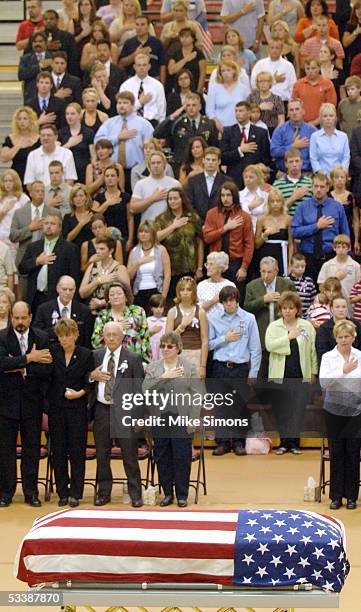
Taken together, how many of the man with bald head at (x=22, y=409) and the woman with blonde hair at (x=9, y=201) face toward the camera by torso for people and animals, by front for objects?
2

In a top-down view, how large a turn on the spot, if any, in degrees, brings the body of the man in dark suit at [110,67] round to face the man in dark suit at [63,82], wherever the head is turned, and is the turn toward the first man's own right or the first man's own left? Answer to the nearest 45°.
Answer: approximately 90° to the first man's own right

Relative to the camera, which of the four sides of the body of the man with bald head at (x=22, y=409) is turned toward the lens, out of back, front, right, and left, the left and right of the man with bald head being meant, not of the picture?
front

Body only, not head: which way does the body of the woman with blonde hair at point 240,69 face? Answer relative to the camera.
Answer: toward the camera

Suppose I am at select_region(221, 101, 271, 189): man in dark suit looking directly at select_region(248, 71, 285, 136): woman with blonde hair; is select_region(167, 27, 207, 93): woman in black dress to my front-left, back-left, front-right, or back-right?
front-left

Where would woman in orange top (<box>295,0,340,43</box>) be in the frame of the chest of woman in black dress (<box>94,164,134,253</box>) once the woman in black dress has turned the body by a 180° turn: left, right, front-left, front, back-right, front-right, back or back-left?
front-right

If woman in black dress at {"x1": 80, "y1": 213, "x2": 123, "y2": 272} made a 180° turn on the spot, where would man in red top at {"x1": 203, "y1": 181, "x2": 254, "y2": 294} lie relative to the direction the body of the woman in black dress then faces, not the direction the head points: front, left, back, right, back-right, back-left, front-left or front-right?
right

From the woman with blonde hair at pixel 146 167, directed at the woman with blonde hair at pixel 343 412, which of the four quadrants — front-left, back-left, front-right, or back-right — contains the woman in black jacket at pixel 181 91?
back-left

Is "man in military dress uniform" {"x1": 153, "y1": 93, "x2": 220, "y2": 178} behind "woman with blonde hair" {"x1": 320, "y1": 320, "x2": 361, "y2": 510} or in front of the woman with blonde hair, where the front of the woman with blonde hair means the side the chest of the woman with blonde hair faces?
behind

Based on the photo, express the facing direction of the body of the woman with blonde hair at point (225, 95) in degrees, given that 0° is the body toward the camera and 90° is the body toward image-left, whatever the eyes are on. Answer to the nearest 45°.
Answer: approximately 0°

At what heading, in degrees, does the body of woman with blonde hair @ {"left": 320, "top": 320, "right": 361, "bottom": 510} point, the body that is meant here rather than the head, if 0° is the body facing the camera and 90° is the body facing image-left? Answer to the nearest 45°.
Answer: approximately 0°

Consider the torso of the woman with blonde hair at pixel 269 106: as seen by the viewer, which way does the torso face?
toward the camera

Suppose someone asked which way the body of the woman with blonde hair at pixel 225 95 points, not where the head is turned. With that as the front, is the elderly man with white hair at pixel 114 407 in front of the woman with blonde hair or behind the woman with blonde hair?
in front
